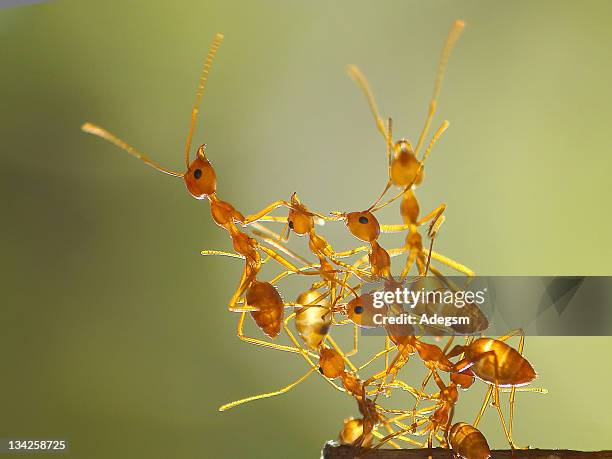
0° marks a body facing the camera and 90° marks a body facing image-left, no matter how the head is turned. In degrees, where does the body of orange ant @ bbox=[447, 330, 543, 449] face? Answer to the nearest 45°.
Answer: approximately 90°
